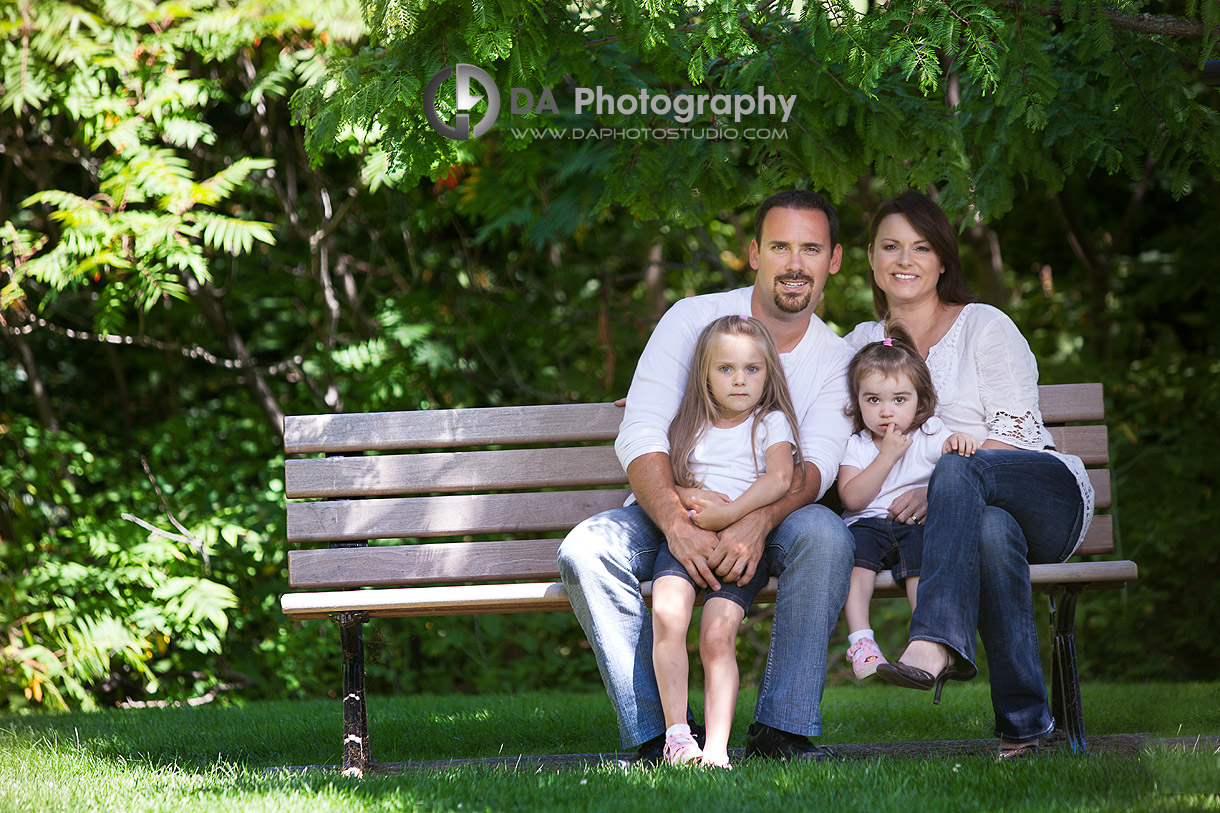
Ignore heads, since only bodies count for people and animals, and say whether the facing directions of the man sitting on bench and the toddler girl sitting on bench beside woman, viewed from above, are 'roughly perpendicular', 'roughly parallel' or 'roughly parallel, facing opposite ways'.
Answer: roughly parallel

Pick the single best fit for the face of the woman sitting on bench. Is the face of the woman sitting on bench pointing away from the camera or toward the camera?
toward the camera

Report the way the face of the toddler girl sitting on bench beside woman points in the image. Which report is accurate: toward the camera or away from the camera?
toward the camera

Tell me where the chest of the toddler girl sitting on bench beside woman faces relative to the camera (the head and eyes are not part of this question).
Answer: toward the camera

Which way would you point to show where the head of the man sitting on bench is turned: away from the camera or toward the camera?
toward the camera

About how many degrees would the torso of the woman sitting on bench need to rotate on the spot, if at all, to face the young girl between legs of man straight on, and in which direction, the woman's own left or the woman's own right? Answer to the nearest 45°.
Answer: approximately 45° to the woman's own right

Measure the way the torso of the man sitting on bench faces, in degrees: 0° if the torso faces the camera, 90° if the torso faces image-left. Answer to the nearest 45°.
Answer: approximately 0°

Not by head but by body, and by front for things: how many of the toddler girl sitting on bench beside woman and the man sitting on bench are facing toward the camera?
2

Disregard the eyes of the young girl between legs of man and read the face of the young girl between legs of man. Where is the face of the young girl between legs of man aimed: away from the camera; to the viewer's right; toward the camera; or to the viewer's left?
toward the camera
